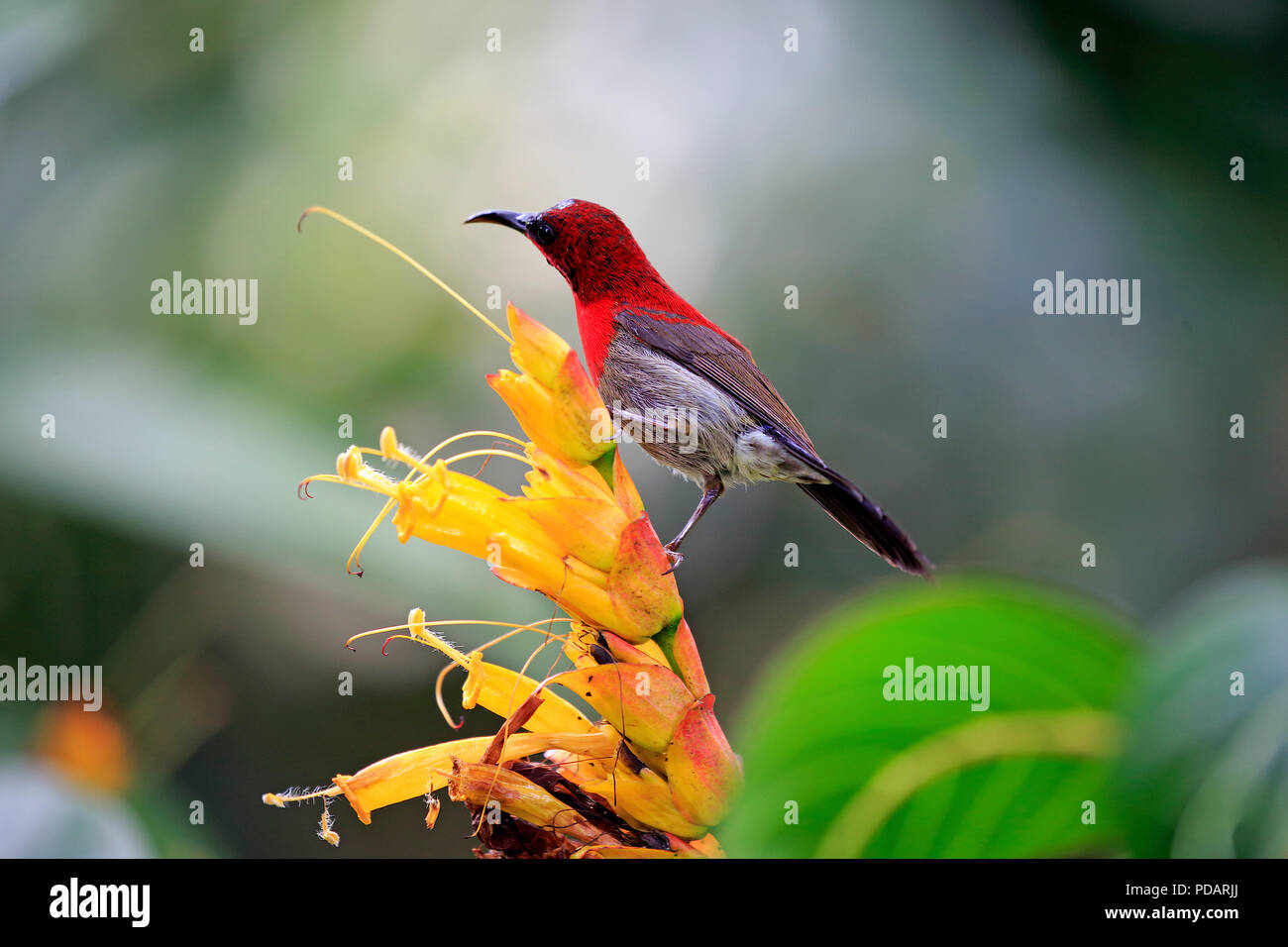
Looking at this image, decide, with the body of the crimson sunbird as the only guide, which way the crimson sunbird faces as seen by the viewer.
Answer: to the viewer's left
